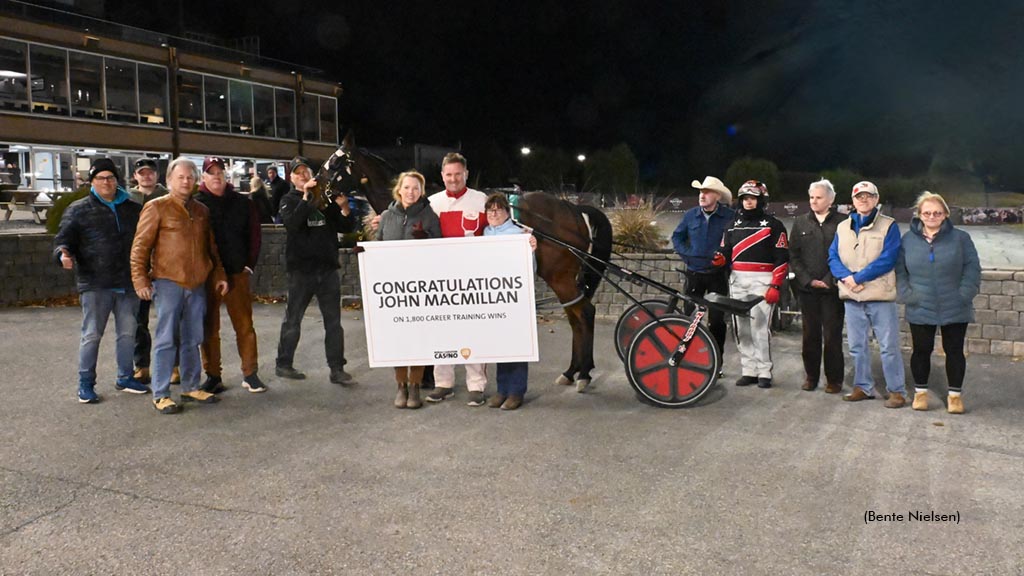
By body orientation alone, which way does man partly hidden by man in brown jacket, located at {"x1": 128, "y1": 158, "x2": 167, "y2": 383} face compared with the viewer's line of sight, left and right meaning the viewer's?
facing the viewer

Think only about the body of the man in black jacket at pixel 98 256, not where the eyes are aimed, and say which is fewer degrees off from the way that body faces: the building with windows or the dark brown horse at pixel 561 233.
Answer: the dark brown horse

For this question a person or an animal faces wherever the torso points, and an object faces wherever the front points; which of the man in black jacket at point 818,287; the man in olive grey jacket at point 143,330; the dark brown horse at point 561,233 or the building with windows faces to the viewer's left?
the dark brown horse

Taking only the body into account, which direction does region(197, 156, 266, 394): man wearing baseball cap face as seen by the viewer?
toward the camera

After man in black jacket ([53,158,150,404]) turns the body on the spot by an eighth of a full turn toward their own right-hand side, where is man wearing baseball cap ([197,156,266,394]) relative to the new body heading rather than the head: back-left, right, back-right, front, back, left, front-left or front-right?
left

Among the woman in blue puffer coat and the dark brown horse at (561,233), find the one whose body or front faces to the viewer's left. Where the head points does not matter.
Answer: the dark brown horse

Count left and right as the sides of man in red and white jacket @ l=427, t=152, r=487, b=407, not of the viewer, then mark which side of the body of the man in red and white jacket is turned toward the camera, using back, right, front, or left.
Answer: front

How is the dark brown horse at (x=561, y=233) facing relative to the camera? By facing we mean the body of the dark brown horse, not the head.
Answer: to the viewer's left

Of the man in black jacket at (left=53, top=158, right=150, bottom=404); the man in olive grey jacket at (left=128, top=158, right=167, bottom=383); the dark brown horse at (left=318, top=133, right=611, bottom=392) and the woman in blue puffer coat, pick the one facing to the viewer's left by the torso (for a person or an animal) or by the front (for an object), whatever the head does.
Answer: the dark brown horse

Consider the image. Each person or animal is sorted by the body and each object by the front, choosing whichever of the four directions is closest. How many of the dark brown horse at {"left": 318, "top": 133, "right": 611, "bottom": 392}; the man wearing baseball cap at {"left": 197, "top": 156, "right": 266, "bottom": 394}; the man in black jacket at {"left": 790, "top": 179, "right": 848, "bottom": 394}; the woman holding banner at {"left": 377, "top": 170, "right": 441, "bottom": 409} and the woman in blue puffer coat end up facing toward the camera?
4

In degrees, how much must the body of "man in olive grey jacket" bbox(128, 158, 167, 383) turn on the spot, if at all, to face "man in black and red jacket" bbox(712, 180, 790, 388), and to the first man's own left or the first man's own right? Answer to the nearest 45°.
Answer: approximately 45° to the first man's own left
